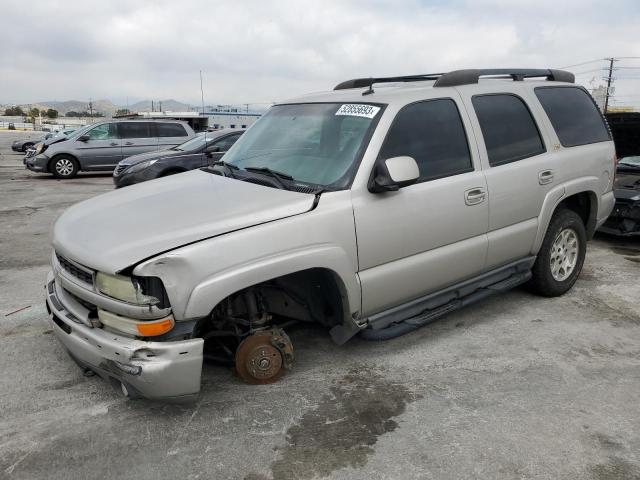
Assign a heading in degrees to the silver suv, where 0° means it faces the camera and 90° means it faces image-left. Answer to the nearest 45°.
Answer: approximately 45°

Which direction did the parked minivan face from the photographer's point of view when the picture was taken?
facing to the left of the viewer

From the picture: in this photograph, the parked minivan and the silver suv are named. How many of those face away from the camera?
0
